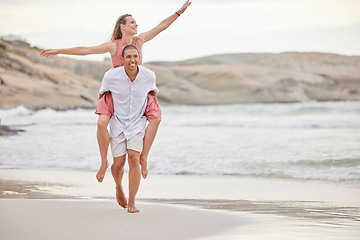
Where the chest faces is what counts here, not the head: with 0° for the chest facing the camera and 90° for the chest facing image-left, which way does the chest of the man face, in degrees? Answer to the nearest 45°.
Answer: approximately 0°

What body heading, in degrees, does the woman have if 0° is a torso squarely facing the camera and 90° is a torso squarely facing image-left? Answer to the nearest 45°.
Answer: approximately 0°
